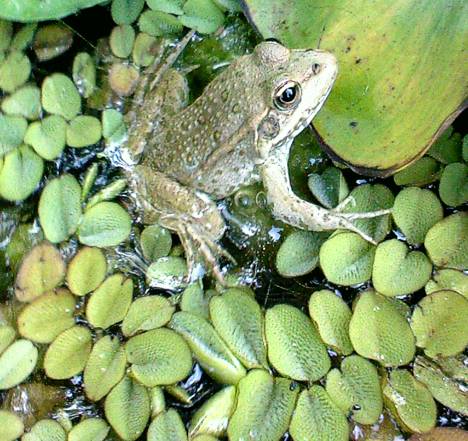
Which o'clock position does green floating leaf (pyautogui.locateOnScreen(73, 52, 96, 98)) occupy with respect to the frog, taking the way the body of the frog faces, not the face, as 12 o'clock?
The green floating leaf is roughly at 8 o'clock from the frog.

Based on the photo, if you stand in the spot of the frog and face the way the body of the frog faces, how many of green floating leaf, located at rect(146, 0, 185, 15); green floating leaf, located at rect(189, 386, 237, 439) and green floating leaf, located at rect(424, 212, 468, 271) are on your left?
1

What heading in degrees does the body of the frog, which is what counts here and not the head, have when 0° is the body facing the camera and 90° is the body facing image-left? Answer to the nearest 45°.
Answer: approximately 225°

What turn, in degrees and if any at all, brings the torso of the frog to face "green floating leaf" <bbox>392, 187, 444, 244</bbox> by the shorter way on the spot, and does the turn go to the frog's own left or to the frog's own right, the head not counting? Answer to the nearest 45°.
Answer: approximately 45° to the frog's own right

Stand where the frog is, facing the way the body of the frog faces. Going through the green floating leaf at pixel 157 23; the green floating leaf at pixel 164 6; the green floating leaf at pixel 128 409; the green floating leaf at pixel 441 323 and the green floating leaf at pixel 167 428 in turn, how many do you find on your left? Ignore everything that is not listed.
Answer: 2

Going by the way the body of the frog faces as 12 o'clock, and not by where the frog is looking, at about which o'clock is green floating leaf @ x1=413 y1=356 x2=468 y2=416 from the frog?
The green floating leaf is roughly at 2 o'clock from the frog.

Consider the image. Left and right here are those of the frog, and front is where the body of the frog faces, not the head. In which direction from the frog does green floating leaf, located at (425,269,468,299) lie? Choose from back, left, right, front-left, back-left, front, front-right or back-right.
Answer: front-right

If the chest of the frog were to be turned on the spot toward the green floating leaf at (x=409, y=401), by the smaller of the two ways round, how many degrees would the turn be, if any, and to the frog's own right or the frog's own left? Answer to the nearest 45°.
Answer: approximately 90° to the frog's own right

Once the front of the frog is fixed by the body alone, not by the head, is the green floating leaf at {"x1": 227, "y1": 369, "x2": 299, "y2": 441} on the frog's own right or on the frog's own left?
on the frog's own right

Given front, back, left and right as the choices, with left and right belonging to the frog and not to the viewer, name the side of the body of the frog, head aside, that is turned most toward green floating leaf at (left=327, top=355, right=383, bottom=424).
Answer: right
